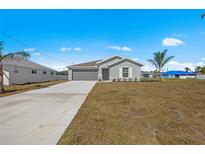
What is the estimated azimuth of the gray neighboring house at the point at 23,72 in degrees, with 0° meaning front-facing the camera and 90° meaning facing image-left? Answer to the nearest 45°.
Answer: approximately 45°

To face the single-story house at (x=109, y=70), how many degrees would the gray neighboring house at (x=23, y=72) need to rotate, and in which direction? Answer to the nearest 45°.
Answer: approximately 135° to its left

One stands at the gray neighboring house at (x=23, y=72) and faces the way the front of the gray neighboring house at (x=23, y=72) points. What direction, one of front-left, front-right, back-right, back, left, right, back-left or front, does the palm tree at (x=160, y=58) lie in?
back-left

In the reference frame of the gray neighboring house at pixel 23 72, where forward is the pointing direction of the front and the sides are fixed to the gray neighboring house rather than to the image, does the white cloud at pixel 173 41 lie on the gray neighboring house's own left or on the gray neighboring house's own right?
on the gray neighboring house's own left

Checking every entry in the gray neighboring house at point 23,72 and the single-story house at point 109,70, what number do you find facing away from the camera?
0

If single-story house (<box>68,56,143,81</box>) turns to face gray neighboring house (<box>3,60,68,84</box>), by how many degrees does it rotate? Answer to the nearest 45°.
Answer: approximately 90° to its right

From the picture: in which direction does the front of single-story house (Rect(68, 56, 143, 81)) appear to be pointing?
toward the camera

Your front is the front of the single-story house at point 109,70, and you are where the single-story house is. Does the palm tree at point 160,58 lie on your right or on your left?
on your left
